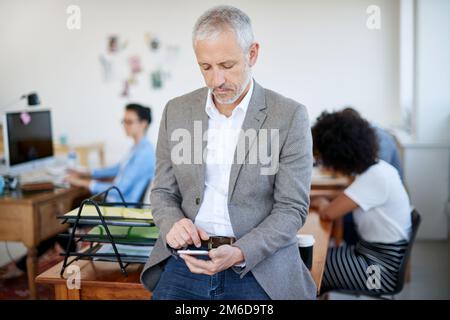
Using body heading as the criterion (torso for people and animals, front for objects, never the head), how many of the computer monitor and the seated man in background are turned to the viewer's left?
1

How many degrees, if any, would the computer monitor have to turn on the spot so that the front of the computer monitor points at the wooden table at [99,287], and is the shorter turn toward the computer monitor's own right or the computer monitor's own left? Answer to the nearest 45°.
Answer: approximately 45° to the computer monitor's own right

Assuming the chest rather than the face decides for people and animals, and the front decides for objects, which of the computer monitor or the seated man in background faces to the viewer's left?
the seated man in background

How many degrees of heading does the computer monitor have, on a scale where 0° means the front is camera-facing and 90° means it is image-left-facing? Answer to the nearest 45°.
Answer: approximately 315°

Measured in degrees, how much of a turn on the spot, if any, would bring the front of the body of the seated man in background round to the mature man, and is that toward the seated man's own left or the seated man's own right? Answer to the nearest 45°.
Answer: approximately 90° to the seated man's own left

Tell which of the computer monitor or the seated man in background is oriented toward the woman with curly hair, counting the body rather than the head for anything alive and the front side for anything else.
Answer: the computer monitor

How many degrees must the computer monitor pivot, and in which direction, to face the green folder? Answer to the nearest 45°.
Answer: approximately 45° to its right

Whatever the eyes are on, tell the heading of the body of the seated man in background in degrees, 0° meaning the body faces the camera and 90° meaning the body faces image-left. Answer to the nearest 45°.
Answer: approximately 90°

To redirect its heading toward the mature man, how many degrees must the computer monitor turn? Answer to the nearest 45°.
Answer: approximately 45° to its right
